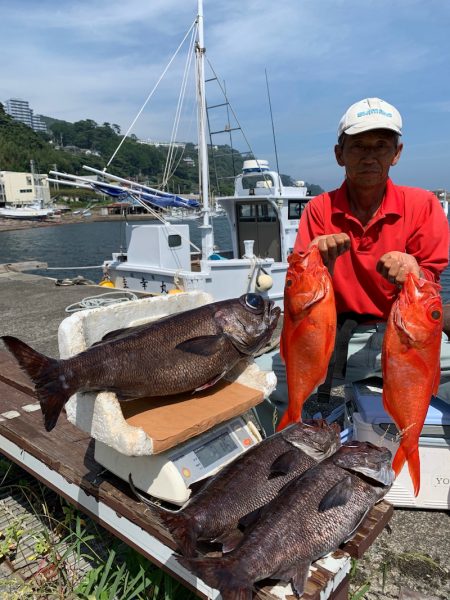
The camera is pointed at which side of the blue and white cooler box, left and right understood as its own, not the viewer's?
front

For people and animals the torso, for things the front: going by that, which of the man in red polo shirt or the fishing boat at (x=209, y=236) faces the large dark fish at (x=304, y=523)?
the man in red polo shirt

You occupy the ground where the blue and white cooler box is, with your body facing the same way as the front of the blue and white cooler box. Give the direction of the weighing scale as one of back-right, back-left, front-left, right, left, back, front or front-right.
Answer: front-right

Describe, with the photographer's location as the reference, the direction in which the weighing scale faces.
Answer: facing the viewer and to the right of the viewer

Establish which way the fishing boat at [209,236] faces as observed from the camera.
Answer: facing away from the viewer and to the right of the viewer

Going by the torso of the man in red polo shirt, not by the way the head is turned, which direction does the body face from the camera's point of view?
toward the camera

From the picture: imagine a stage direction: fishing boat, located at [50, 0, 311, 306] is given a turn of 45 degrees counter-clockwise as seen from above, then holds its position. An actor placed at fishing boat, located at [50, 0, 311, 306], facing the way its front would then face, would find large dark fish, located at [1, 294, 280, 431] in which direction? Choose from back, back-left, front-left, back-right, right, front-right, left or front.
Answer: back

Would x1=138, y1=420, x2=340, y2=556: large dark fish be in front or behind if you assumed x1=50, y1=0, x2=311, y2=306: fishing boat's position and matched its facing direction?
behind

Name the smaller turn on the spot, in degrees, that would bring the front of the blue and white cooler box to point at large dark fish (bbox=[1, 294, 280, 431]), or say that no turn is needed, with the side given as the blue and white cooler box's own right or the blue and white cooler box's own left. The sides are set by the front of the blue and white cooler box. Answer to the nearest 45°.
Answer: approximately 45° to the blue and white cooler box's own right

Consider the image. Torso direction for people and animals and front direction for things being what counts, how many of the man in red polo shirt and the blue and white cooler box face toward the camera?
2

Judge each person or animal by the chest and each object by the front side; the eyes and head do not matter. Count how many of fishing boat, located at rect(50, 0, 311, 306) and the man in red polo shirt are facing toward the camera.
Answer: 1

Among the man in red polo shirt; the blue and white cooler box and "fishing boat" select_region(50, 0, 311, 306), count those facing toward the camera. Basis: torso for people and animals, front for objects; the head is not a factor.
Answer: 2

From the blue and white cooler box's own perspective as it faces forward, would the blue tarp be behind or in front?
behind

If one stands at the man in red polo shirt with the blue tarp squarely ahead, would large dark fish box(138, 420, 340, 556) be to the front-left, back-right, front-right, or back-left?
back-left
